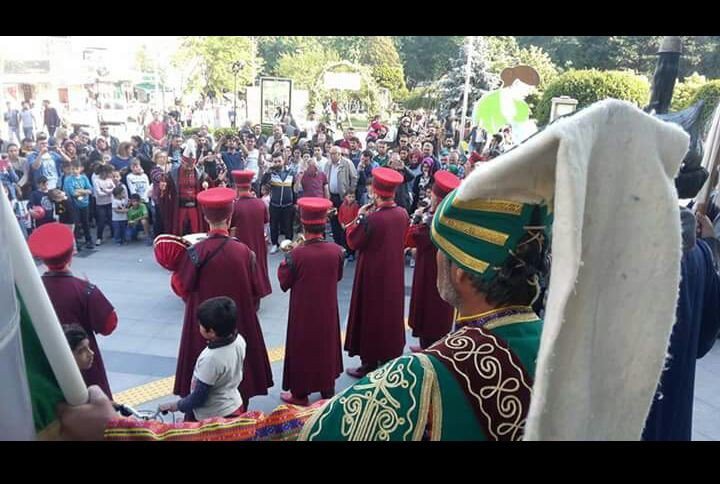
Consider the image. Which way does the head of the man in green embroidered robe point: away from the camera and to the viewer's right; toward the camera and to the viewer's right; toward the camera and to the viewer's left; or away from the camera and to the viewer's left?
away from the camera and to the viewer's left

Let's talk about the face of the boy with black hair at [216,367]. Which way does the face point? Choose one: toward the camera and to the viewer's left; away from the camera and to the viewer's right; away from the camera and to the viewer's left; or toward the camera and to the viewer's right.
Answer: away from the camera and to the viewer's left

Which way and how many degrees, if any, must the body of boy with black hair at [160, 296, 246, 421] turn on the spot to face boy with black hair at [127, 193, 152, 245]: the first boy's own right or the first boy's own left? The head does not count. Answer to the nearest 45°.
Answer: approximately 45° to the first boy's own right

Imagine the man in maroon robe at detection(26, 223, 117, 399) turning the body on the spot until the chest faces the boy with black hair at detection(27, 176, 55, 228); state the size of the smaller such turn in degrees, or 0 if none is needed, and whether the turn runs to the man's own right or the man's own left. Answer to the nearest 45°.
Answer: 0° — they already face them

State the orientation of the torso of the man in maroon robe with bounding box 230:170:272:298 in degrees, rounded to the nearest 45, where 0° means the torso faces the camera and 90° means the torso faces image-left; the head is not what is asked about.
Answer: approximately 180°

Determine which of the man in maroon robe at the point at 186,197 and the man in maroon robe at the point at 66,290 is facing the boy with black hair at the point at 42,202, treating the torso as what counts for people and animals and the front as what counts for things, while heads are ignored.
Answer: the man in maroon robe at the point at 66,290

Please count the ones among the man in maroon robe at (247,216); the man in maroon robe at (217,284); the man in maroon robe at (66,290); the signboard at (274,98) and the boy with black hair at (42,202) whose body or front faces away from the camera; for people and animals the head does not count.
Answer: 3

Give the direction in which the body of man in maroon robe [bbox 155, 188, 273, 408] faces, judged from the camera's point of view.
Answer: away from the camera

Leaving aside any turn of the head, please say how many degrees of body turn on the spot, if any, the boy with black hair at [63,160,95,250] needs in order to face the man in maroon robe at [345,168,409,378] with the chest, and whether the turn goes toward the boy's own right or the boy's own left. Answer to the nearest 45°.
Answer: approximately 45° to the boy's own left

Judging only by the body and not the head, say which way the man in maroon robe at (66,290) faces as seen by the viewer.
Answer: away from the camera

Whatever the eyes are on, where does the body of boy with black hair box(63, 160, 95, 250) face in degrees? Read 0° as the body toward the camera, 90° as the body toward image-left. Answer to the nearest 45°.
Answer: approximately 0°

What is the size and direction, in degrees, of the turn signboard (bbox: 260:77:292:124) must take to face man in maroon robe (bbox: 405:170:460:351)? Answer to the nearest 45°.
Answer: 0° — it already faces them
